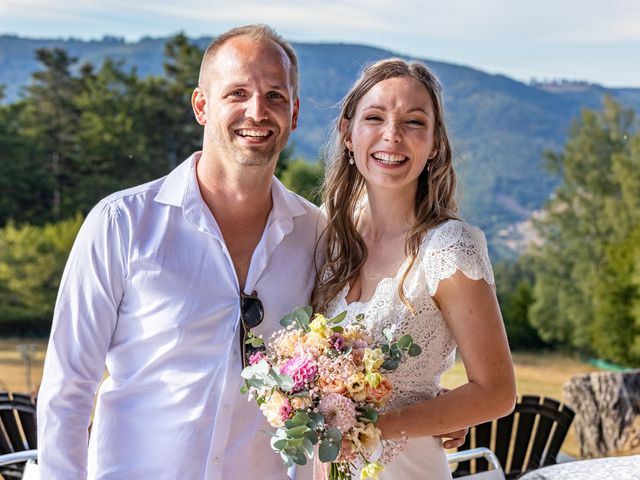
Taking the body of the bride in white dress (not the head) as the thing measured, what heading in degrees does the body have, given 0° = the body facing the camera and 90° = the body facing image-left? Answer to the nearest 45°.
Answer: approximately 45°

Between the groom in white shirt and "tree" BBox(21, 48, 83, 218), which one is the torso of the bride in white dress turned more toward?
the groom in white shirt

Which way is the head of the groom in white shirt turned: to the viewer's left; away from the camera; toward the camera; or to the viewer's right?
toward the camera

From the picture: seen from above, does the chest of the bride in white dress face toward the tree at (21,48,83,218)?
no

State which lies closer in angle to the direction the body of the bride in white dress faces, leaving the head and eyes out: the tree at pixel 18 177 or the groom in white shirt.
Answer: the groom in white shirt

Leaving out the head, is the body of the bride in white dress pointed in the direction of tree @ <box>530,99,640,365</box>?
no

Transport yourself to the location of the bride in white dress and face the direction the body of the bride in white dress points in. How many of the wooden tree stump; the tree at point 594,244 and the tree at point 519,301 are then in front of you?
0

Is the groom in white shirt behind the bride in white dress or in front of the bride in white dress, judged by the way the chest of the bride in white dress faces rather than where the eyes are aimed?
in front

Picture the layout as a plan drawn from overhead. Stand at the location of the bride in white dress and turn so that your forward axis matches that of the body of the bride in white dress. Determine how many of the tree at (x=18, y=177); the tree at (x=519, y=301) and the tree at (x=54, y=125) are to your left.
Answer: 0

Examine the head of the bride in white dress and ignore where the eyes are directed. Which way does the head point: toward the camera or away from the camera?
toward the camera
